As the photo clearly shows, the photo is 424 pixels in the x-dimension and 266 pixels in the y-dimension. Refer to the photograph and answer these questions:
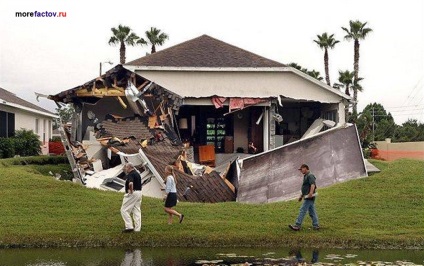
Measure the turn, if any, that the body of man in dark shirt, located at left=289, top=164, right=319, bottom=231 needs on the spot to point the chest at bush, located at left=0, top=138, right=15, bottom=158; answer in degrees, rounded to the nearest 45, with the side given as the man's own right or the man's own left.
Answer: approximately 45° to the man's own right

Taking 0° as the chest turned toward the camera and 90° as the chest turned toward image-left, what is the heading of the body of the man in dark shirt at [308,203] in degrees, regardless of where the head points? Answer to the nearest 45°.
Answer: approximately 90°
